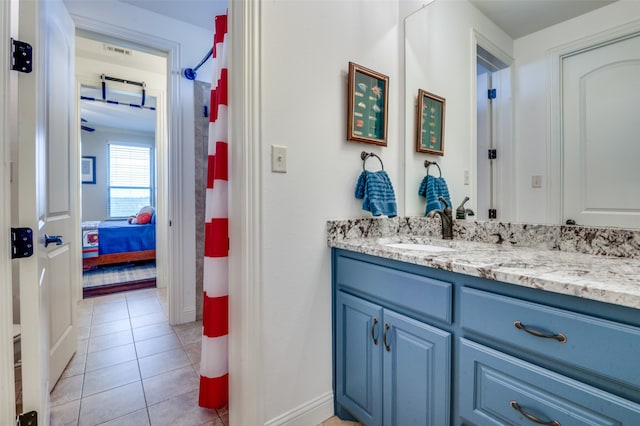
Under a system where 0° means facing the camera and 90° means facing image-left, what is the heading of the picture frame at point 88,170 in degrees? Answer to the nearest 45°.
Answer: approximately 0°

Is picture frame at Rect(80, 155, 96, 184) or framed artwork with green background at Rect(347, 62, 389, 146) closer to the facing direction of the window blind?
the framed artwork with green background

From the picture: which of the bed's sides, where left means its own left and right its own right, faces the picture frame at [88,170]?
right

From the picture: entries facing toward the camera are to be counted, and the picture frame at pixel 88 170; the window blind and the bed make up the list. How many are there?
2

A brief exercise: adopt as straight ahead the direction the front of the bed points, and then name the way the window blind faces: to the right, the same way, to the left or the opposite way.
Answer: to the left

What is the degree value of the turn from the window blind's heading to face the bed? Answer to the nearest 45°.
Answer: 0° — it already faces it

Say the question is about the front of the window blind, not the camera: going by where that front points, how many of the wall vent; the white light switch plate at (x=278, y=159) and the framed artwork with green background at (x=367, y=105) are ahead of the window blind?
3

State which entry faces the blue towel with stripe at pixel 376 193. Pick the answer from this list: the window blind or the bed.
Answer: the window blind

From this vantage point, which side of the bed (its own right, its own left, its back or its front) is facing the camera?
left

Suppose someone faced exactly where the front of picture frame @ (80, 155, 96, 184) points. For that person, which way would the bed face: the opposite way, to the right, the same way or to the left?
to the right
